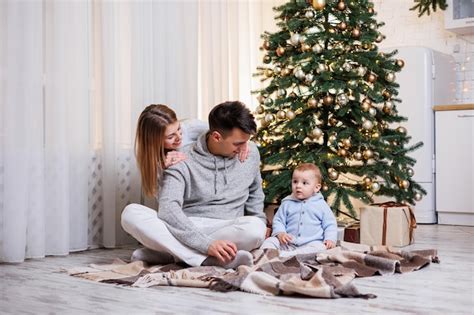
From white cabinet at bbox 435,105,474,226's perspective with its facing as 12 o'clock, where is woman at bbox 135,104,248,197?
The woman is roughly at 1 o'clock from the white cabinet.

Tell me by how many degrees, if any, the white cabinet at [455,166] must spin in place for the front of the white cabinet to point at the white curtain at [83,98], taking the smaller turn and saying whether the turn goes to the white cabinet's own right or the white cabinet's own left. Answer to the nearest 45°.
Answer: approximately 45° to the white cabinet's own right

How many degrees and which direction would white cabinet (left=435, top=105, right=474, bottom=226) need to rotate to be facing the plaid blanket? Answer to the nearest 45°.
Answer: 0° — it already faces it

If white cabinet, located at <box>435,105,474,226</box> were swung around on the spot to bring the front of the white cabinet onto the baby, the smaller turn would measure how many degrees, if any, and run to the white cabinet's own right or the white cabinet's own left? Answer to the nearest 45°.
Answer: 0° — it already faces them

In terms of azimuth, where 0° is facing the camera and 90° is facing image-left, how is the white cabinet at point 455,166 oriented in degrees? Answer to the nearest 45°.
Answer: approximately 0°
